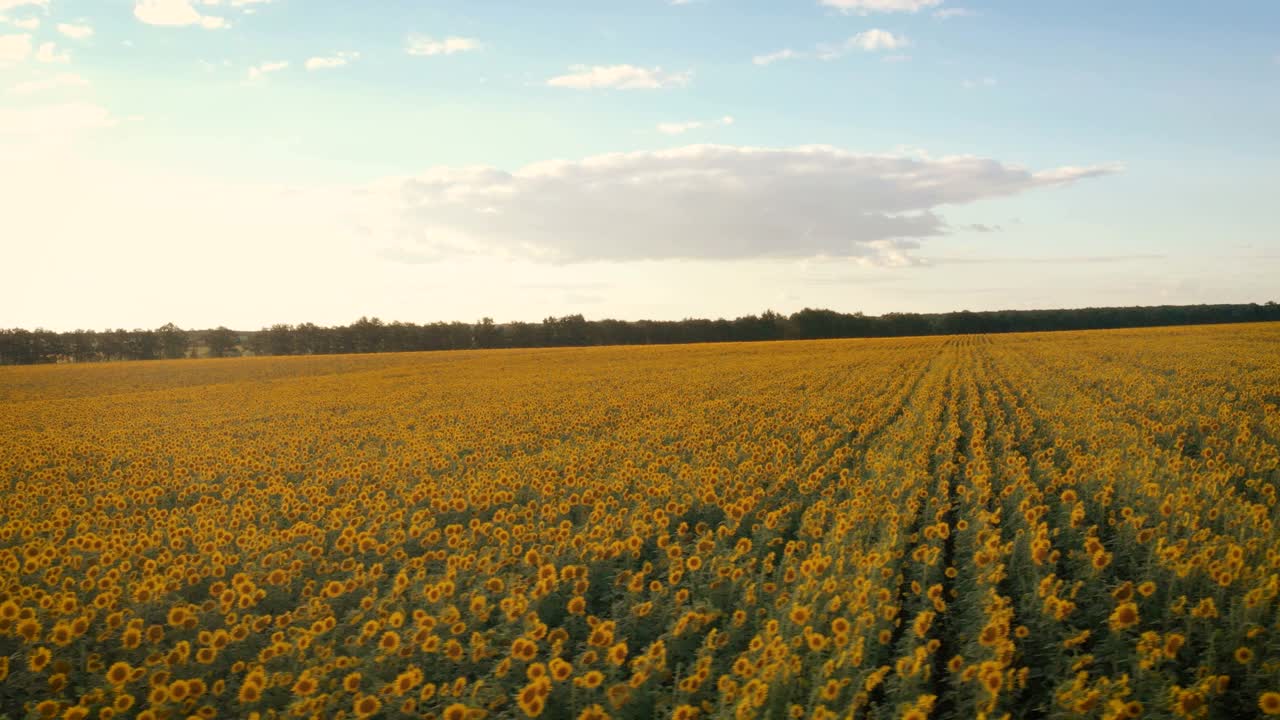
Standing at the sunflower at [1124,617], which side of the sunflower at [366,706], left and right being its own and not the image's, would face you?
left

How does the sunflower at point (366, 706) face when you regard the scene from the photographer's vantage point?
facing the viewer
